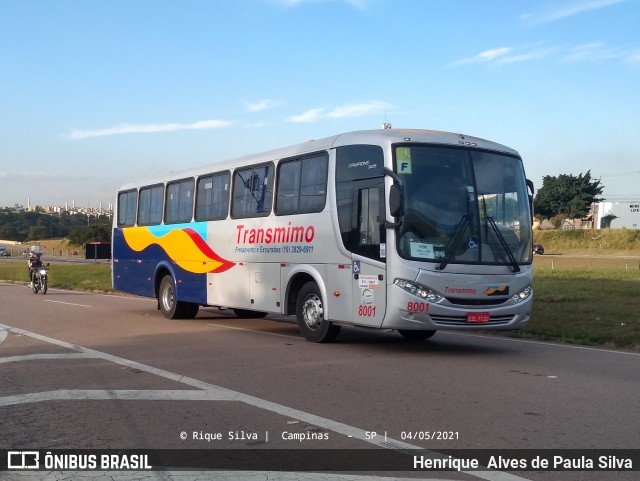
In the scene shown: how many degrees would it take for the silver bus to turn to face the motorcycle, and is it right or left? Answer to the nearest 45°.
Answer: approximately 180°

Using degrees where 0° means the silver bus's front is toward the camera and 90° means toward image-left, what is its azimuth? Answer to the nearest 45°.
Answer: approximately 315°

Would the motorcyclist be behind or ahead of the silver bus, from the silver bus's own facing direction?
behind
